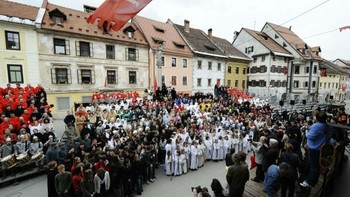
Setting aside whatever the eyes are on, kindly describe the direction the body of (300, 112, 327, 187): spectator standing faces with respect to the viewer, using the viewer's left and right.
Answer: facing to the left of the viewer

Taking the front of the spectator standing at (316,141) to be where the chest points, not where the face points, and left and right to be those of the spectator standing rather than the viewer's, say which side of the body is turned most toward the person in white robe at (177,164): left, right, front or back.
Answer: front

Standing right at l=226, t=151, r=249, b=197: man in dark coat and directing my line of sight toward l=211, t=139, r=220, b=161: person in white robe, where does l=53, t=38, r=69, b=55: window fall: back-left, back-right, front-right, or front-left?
front-left

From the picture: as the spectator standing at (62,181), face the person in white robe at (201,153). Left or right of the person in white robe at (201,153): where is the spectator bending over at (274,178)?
right

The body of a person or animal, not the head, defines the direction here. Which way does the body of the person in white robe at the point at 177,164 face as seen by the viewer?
toward the camera

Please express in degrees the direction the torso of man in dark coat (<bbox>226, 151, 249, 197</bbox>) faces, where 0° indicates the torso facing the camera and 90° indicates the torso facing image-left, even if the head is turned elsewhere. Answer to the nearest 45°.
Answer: approximately 180°

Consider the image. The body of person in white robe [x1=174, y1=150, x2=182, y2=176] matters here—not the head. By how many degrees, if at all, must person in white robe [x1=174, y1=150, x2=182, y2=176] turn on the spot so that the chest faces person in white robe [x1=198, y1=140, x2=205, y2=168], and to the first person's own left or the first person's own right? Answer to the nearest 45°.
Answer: approximately 135° to the first person's own left

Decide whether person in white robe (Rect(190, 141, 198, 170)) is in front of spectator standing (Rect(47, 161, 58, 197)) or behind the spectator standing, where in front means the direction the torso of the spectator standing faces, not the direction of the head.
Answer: in front

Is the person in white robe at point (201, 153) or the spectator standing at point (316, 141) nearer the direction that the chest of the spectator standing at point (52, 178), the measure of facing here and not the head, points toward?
the person in white robe

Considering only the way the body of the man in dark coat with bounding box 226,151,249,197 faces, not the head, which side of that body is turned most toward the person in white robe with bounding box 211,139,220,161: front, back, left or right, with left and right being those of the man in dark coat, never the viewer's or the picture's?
front
